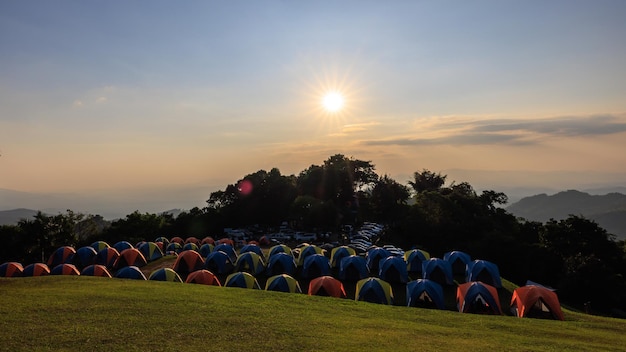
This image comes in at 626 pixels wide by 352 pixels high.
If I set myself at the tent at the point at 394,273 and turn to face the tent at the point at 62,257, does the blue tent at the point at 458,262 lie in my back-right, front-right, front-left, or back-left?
back-right

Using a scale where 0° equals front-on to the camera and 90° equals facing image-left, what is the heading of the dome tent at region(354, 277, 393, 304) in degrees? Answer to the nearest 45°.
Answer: approximately 0°

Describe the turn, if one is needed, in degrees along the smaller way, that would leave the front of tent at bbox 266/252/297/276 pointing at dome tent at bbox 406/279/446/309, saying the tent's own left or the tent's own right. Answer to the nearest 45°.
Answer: approximately 45° to the tent's own left

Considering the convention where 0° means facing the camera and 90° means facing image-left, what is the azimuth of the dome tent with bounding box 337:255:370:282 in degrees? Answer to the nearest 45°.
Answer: approximately 0°

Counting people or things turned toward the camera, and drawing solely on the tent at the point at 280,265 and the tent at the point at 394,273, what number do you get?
2

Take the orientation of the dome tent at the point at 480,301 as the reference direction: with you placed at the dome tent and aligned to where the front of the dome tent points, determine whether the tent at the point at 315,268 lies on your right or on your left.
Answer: on your right

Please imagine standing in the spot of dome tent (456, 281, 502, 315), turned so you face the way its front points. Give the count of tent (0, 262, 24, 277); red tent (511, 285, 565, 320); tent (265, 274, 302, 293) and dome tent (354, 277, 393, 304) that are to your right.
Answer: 3

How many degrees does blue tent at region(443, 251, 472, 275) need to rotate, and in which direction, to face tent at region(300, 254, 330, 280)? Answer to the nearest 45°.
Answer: approximately 45° to its right
